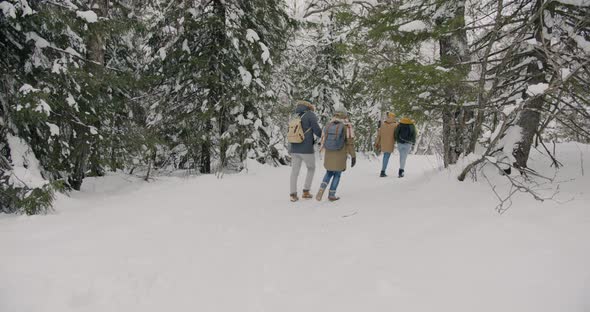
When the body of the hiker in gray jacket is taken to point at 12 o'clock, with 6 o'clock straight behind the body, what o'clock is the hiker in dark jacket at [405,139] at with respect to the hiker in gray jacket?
The hiker in dark jacket is roughly at 12 o'clock from the hiker in gray jacket.

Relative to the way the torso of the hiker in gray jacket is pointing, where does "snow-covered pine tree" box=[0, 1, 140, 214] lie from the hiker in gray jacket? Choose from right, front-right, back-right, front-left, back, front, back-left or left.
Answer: back-left

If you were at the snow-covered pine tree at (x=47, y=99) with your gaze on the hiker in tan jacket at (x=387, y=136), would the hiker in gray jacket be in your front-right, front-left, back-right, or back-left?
front-right

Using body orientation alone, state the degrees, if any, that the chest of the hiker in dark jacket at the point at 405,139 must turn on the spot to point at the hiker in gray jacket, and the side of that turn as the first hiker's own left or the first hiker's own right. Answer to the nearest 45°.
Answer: approximately 135° to the first hiker's own left

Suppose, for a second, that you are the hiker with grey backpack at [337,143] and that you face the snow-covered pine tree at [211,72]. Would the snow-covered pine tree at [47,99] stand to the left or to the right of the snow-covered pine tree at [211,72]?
left

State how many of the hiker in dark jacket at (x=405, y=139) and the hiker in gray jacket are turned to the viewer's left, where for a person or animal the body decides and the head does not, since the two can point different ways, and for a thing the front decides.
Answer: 0

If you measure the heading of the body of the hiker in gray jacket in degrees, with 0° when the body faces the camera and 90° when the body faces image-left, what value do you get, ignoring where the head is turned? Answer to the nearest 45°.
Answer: approximately 225°

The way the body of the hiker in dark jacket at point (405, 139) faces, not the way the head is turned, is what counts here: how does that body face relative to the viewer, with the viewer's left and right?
facing away from the viewer

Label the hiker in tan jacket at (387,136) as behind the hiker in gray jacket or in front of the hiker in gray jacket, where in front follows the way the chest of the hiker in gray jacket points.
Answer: in front

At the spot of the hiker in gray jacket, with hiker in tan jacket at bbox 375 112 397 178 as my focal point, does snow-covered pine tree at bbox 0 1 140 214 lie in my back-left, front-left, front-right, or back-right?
back-left

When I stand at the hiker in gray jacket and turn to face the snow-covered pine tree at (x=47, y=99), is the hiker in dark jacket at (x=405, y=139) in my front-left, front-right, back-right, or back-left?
back-right

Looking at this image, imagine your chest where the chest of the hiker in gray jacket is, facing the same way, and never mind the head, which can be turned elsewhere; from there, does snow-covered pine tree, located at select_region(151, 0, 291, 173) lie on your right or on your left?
on your left

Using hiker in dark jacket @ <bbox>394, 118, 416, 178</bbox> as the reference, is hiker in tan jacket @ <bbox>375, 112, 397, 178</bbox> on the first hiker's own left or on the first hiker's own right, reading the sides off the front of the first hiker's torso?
on the first hiker's own left

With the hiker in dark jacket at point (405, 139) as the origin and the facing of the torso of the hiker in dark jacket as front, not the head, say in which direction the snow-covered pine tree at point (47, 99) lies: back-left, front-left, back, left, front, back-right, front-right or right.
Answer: back-left

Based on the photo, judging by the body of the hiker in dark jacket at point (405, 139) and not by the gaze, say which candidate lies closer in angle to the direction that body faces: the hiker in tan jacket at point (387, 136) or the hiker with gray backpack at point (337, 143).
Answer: the hiker in tan jacket
